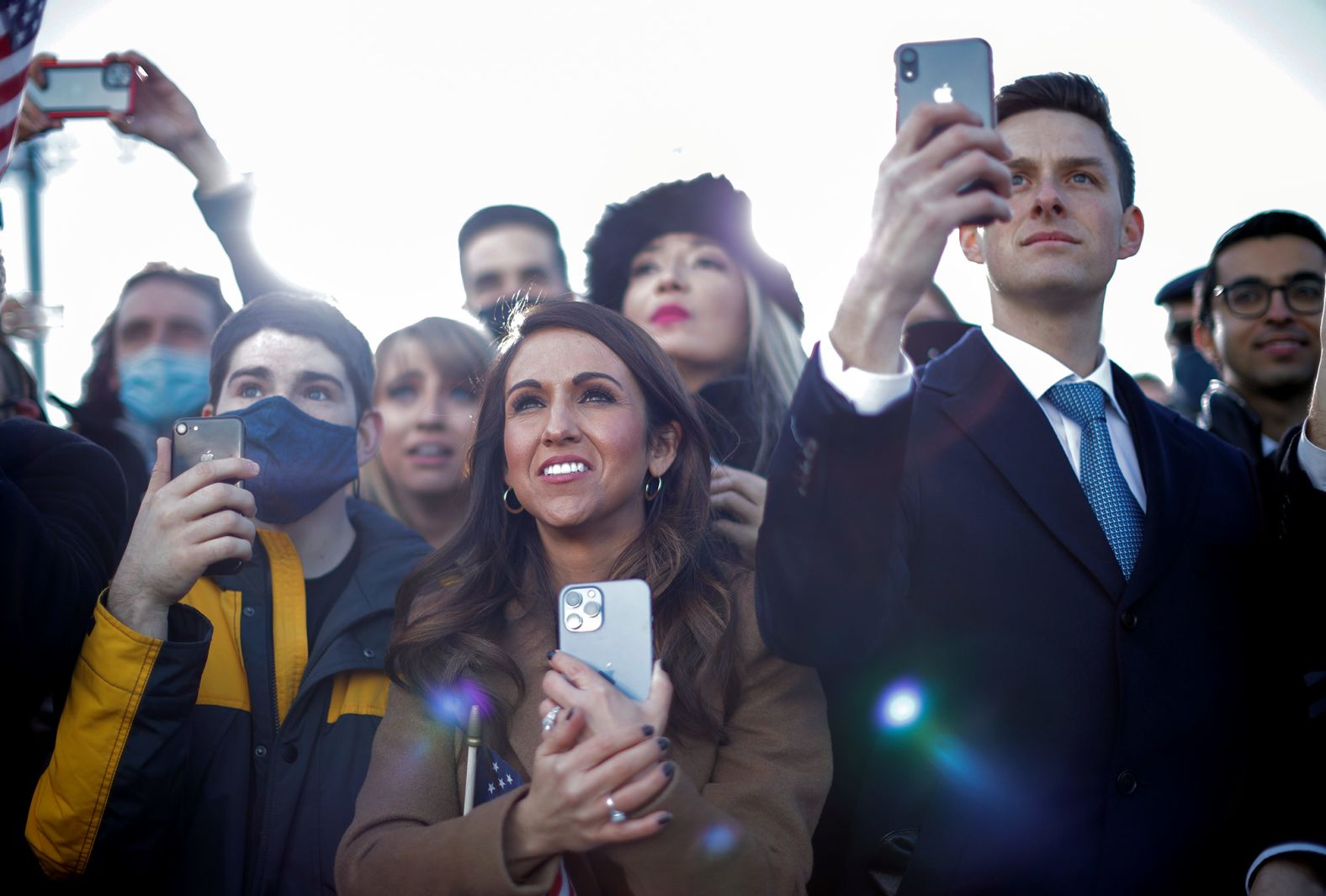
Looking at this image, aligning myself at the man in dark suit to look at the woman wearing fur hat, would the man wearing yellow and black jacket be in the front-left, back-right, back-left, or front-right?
front-left

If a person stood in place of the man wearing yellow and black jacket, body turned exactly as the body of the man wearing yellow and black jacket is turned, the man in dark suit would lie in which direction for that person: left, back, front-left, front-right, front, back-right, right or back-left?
front-left

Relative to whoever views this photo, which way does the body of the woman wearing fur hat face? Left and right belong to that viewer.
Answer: facing the viewer and to the left of the viewer

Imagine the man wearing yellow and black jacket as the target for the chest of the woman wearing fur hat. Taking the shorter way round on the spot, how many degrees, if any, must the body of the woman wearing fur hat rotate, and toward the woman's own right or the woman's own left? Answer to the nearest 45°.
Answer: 0° — they already face them

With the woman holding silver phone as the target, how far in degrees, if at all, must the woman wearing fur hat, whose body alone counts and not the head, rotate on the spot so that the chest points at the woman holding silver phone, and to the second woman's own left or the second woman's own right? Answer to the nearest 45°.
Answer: approximately 45° to the second woman's own left

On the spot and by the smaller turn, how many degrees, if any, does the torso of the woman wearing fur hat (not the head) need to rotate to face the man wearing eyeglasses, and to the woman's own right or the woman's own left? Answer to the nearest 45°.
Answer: approximately 135° to the woman's own left

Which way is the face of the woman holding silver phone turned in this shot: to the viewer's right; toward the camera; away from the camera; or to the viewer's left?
toward the camera

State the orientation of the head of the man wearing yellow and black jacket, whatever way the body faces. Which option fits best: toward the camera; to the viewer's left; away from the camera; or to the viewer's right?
toward the camera

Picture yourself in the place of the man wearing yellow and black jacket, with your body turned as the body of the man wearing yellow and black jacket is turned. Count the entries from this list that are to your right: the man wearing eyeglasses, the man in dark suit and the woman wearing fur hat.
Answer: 0

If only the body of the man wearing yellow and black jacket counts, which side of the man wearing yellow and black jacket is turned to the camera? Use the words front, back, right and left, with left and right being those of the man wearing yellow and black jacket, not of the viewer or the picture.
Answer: front

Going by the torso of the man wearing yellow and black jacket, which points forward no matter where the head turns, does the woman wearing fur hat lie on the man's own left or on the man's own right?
on the man's own left

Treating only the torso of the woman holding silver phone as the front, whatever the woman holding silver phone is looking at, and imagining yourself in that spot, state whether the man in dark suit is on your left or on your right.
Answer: on your left

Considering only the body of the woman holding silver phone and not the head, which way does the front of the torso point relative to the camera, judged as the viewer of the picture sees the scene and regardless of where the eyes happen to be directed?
toward the camera

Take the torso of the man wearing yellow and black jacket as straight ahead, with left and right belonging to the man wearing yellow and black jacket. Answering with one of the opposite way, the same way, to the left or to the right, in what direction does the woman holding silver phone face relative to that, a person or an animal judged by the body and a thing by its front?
the same way

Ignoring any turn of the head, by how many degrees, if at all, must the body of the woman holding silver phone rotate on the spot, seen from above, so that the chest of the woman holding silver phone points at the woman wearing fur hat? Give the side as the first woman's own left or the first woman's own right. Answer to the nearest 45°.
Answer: approximately 180°

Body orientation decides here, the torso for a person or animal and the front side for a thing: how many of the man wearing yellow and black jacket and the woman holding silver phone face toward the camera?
2

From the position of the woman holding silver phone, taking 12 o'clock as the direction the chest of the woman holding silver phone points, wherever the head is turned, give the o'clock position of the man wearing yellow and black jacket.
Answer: The man wearing yellow and black jacket is roughly at 4 o'clock from the woman holding silver phone.
